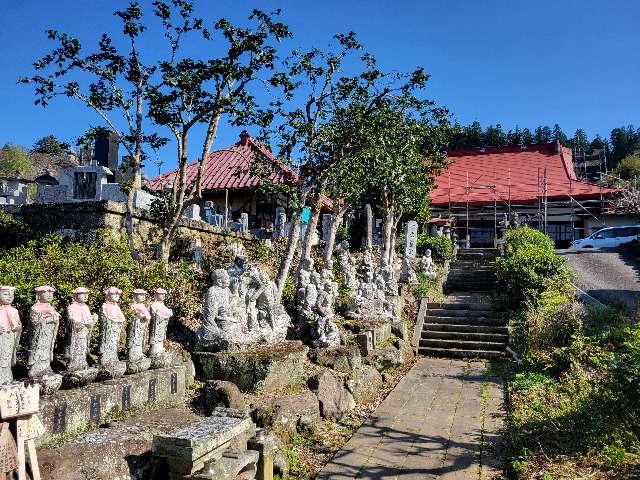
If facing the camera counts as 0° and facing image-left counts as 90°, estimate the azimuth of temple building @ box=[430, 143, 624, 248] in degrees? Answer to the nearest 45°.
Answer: approximately 0°

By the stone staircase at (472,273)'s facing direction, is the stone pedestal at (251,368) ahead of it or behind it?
ahead

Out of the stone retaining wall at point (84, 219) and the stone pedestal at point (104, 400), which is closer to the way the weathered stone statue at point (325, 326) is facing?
the stone pedestal

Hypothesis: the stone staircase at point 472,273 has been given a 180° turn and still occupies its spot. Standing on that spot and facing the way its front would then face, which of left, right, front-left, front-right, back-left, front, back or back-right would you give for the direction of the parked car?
front-right

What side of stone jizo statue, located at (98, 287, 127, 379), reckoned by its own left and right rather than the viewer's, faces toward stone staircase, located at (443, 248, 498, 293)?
left

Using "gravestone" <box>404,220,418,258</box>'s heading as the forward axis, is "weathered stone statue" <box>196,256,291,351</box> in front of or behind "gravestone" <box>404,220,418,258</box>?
in front

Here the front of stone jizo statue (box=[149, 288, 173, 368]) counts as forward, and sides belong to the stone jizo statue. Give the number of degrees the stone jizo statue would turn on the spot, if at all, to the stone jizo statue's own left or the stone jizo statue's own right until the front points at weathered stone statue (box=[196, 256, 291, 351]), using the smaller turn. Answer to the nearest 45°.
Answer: approximately 90° to the stone jizo statue's own left

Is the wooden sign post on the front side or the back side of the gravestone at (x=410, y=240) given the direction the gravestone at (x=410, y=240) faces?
on the front side

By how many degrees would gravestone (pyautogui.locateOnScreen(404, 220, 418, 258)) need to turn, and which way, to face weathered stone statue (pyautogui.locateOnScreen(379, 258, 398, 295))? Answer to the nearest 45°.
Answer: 0° — it already faces it
